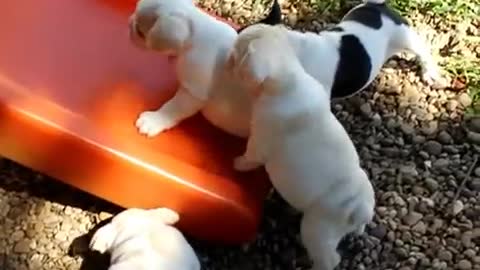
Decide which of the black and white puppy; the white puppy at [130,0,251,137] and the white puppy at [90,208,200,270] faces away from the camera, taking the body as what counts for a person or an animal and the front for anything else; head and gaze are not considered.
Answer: the white puppy at [90,208,200,270]

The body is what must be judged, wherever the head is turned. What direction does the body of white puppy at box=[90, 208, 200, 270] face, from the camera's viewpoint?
away from the camera

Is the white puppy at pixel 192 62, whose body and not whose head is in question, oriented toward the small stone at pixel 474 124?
no

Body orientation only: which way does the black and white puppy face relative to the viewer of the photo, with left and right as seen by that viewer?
facing to the left of the viewer

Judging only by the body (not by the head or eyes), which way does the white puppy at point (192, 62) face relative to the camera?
to the viewer's left

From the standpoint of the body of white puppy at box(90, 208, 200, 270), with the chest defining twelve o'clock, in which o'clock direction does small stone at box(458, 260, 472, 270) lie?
The small stone is roughly at 3 o'clock from the white puppy.

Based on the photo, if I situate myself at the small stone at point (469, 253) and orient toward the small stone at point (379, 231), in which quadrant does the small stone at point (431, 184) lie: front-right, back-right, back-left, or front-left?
front-right

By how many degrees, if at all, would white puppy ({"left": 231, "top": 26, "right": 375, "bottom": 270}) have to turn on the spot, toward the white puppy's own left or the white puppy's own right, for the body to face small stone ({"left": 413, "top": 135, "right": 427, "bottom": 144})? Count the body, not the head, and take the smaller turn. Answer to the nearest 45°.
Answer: approximately 90° to the white puppy's own right

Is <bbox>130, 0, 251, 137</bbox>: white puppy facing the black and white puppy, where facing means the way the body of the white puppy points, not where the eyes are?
no

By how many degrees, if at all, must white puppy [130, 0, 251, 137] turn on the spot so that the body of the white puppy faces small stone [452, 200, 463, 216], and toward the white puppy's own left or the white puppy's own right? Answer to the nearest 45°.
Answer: approximately 180°

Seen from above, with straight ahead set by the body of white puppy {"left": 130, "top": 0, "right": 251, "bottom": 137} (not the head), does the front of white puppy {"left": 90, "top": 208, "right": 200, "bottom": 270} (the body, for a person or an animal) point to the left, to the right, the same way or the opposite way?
to the right

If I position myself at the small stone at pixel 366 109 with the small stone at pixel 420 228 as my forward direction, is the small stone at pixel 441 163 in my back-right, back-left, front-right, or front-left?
front-left

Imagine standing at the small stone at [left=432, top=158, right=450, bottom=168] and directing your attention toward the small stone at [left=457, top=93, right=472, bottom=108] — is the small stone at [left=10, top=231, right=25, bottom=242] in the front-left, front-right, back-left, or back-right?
back-left

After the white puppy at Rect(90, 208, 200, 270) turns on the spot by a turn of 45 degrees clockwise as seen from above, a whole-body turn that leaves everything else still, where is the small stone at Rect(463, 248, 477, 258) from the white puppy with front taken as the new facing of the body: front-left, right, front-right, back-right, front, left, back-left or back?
front-right

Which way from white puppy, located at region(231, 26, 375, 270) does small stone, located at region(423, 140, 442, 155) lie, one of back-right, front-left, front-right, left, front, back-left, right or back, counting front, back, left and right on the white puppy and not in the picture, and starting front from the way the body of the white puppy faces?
right
